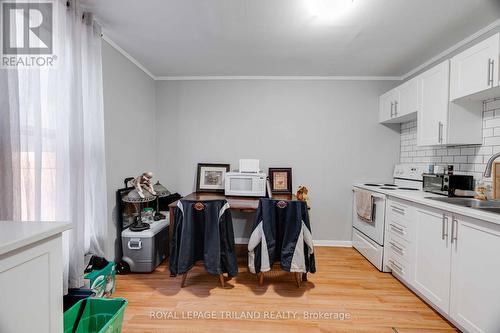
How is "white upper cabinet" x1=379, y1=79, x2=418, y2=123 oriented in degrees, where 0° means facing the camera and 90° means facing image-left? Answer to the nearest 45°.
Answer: approximately 45°

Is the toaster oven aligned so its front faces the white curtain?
yes

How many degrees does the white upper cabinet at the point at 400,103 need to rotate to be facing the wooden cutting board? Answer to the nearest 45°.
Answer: approximately 90° to its left

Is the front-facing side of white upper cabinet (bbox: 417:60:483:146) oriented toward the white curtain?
yes

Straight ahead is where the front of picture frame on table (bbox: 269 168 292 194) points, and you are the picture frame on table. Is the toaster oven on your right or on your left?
on your left

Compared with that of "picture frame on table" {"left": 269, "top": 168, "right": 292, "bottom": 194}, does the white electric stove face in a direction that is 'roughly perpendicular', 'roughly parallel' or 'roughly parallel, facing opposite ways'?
roughly perpendicular

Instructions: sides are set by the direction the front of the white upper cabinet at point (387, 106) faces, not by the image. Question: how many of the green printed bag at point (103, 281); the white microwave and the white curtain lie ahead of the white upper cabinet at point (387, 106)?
3

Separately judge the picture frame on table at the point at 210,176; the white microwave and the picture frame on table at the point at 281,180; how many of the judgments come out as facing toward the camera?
3

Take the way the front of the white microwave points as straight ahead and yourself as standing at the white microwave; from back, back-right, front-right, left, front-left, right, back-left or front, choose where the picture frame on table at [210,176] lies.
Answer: back-right
